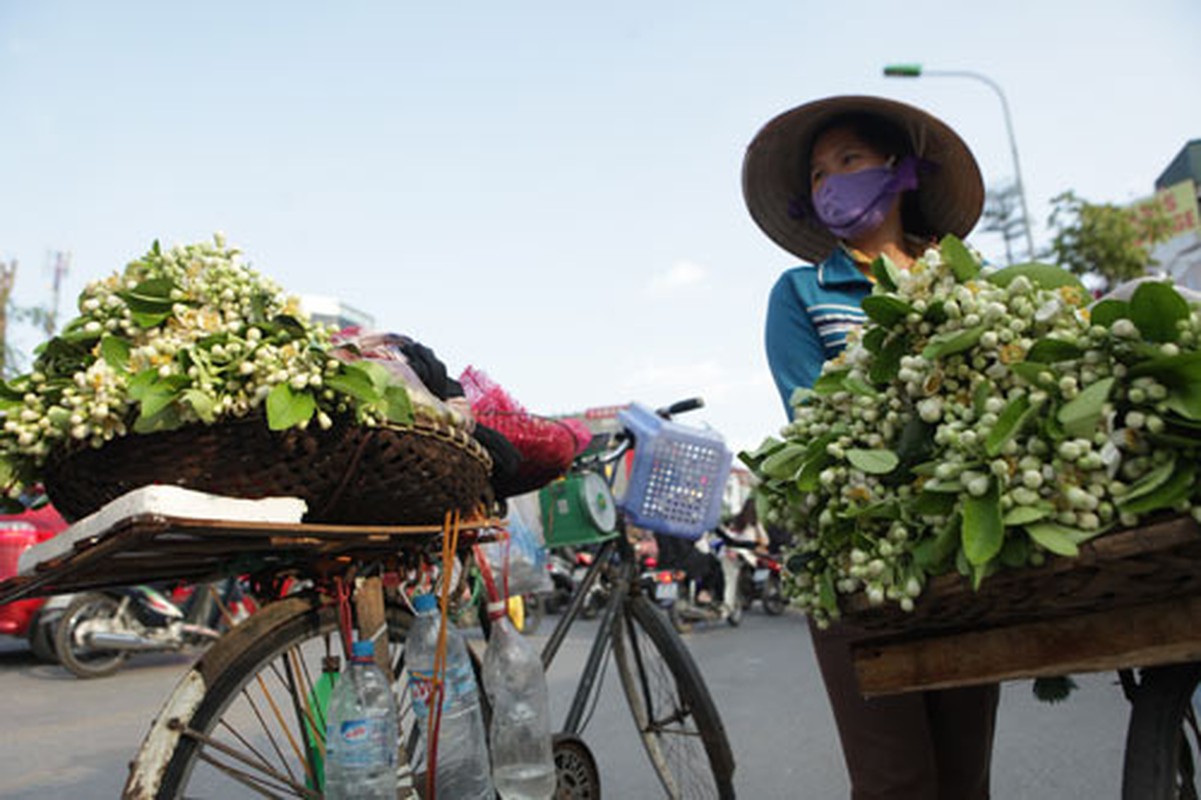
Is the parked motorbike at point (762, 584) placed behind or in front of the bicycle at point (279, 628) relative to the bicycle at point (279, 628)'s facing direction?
in front

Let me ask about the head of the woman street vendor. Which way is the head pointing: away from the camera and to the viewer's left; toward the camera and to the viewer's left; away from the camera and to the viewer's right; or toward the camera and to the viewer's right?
toward the camera and to the viewer's left

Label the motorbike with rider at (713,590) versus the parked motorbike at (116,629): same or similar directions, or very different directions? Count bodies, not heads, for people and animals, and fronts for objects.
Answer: very different directions

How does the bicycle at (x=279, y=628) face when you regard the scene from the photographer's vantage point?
facing away from the viewer and to the right of the viewer
